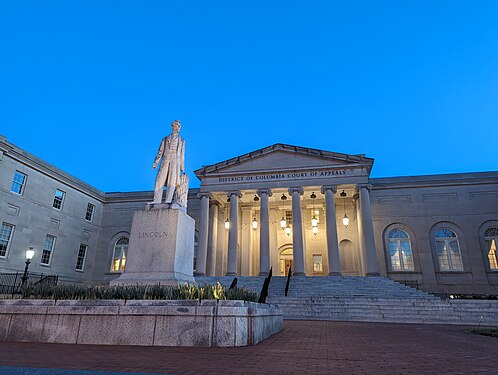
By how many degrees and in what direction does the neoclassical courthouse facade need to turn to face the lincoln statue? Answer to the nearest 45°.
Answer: approximately 45° to its right

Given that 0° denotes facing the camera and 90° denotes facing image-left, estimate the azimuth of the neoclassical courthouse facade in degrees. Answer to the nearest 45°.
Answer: approximately 0°

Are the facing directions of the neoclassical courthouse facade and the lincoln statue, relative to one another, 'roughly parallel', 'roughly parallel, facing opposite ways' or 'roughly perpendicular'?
roughly parallel

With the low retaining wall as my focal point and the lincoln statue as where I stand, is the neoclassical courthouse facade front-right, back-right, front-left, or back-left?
back-left

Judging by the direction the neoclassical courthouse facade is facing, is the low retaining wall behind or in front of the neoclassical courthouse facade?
in front

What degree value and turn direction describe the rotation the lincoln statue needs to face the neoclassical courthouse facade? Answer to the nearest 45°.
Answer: approximately 135° to its left

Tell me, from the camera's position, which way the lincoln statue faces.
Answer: facing the viewer

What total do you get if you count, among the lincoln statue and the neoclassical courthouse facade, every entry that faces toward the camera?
2
